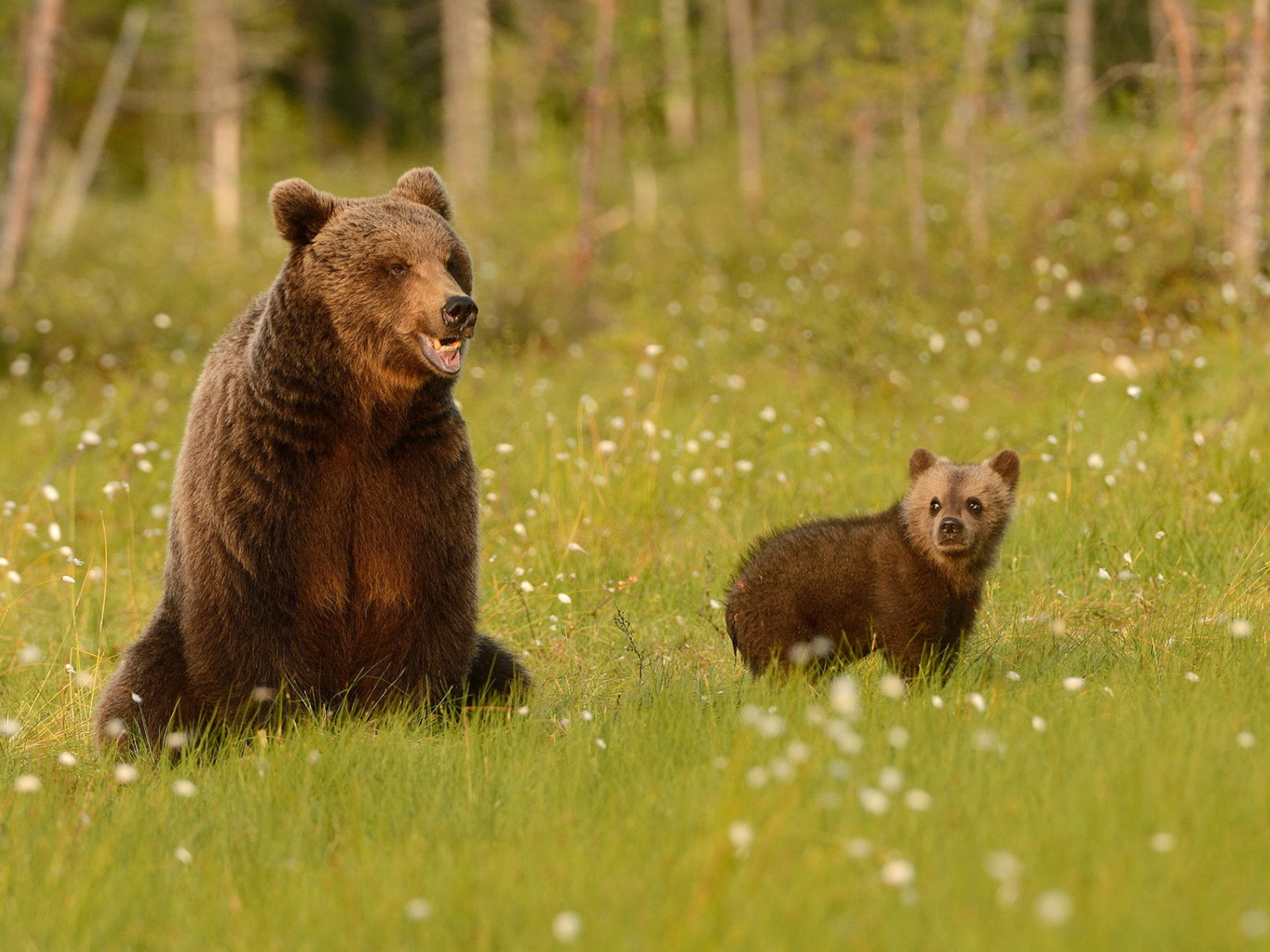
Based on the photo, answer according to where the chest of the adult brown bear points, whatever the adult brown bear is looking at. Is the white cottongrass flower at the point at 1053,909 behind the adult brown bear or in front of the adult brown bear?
in front

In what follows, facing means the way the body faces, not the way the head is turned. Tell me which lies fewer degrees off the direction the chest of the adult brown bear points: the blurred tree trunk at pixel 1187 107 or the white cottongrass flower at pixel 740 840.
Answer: the white cottongrass flower

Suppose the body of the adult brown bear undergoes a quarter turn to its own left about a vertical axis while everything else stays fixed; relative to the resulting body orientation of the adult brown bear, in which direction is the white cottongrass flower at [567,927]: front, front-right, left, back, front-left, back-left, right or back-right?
back-right

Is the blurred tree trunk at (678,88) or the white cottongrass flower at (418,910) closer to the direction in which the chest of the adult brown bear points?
the white cottongrass flower

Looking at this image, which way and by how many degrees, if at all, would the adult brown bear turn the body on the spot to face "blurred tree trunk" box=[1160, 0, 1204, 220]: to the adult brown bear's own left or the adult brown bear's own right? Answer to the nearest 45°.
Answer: approximately 90° to the adult brown bear's own left

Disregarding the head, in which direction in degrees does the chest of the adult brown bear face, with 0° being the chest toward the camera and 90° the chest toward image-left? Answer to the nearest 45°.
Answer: approximately 315°

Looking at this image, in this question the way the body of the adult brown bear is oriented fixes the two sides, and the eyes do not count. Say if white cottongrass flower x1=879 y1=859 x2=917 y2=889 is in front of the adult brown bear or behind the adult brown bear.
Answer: in front

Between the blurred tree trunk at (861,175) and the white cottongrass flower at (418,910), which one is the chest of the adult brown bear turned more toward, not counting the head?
the white cottongrass flower

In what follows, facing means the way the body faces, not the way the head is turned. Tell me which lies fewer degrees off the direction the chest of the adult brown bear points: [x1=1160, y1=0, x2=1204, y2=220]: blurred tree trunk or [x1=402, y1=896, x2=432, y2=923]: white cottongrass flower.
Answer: the white cottongrass flower
